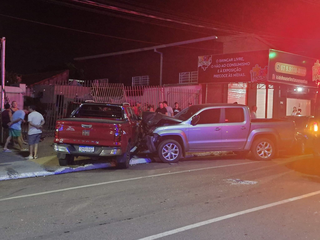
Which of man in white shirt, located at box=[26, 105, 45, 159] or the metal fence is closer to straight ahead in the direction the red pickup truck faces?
the metal fence

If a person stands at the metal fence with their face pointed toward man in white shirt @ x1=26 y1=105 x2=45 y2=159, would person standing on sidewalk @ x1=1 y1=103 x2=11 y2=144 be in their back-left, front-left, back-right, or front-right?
front-right

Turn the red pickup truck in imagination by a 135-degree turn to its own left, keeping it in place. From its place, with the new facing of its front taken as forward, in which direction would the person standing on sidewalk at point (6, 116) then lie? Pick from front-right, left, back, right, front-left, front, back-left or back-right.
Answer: right

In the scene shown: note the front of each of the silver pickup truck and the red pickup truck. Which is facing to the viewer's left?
the silver pickup truck

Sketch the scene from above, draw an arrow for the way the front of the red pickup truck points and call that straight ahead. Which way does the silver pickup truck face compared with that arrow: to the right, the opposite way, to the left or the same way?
to the left

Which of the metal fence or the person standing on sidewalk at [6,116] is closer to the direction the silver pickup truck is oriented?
the person standing on sidewalk

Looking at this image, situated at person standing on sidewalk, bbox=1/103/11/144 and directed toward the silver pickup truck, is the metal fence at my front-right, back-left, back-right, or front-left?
front-left

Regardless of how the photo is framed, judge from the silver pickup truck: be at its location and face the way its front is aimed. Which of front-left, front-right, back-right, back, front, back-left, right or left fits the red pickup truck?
front-left

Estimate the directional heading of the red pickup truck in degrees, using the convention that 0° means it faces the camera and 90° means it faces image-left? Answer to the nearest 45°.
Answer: approximately 180°

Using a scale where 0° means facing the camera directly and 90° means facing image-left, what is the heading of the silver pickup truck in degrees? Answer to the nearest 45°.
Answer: approximately 90°

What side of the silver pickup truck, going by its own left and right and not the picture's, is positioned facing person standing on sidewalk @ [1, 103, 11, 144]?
front

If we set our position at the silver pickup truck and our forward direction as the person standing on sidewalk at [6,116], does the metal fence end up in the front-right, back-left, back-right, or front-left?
front-right

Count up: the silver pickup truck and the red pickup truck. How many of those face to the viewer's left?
1

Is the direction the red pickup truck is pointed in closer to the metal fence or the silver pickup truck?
the metal fence

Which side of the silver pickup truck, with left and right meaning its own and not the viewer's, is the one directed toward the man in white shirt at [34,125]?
front

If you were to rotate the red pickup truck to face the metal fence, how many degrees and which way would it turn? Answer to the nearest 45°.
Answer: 0° — it already faces it
